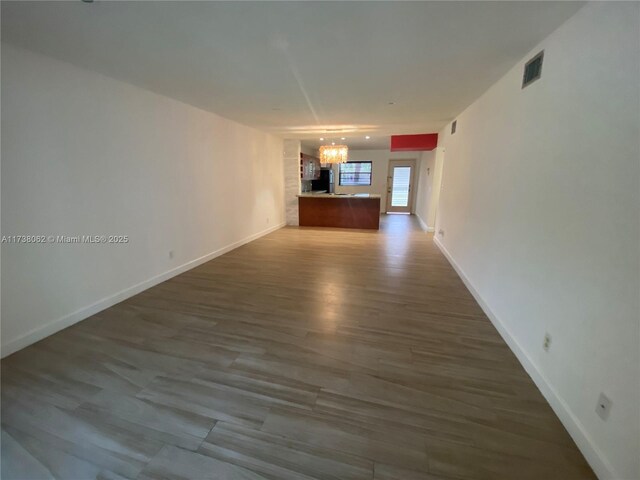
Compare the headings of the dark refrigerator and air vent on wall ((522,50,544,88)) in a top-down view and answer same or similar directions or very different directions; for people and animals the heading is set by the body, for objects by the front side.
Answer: very different directions

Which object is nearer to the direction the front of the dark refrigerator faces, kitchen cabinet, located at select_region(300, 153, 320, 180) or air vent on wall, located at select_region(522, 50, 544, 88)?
the air vent on wall

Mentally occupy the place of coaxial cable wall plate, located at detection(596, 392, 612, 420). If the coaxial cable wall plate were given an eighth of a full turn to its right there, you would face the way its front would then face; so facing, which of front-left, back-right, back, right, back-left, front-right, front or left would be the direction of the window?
front-right

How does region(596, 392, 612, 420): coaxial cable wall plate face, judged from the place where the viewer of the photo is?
facing the viewer and to the left of the viewer

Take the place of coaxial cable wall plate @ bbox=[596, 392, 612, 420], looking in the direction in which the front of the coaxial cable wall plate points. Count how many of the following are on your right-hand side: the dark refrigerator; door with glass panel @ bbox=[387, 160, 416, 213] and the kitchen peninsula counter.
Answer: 3

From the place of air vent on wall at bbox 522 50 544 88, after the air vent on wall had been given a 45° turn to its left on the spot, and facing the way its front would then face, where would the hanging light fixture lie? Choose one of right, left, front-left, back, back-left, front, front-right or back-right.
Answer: back-right

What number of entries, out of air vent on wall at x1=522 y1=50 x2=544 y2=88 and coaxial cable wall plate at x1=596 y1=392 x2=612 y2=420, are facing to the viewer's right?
0

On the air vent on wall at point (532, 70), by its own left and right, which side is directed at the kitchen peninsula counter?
right

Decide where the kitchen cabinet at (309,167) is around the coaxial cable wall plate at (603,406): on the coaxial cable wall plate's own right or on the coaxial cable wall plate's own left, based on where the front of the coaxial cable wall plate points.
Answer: on the coaxial cable wall plate's own right

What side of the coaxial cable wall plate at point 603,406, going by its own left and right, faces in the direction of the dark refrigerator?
right

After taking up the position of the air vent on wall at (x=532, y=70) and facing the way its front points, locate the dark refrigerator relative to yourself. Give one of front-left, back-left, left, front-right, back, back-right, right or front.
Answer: right
